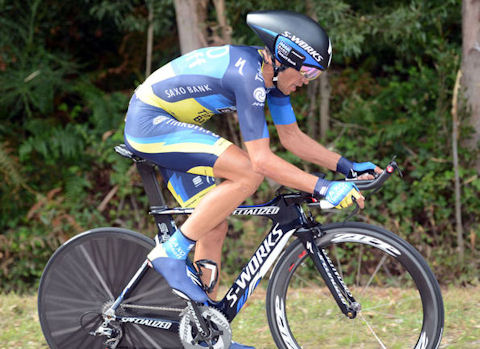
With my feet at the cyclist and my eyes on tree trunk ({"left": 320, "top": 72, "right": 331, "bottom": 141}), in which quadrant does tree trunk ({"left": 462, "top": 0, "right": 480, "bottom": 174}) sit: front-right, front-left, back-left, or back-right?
front-right

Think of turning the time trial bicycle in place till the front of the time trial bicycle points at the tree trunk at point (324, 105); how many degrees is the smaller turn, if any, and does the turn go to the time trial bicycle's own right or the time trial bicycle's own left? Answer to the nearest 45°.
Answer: approximately 90° to the time trial bicycle's own left

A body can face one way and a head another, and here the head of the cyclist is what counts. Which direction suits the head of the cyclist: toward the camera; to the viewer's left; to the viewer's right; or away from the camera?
to the viewer's right

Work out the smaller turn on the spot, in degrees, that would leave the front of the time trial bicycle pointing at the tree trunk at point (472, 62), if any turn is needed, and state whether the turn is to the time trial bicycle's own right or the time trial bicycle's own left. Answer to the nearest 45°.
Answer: approximately 45° to the time trial bicycle's own left

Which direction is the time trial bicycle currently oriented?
to the viewer's right

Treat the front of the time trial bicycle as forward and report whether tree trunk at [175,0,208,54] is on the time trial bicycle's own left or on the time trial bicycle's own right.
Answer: on the time trial bicycle's own left
